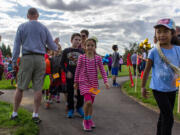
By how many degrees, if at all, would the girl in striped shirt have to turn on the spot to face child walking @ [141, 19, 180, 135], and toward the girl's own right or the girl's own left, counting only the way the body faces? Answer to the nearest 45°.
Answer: approximately 45° to the girl's own left

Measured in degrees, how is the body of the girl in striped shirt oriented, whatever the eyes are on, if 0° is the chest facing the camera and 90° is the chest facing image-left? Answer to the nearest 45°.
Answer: approximately 0°

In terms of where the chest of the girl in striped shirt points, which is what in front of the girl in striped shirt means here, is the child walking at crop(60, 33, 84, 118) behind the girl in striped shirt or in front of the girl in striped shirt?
behind
